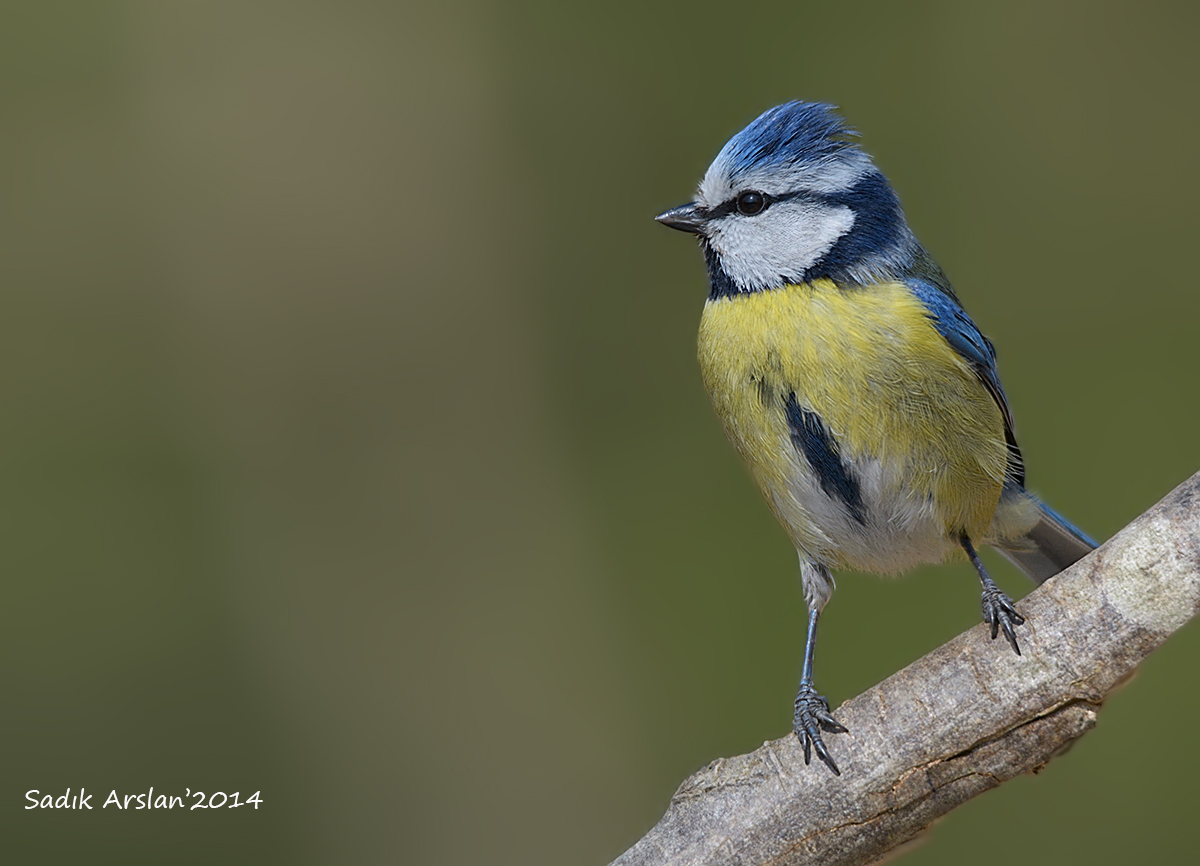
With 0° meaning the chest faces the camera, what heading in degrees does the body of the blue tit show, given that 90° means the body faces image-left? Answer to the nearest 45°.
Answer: approximately 45°
